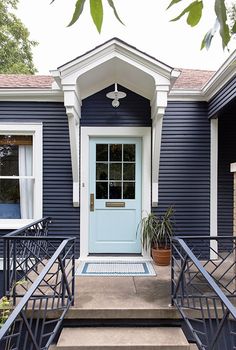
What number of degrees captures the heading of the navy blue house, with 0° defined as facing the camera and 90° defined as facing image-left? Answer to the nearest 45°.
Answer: approximately 0°

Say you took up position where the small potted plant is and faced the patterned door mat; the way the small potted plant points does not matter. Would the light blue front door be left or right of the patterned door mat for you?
right

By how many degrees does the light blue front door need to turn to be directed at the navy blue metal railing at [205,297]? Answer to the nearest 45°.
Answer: approximately 45° to its left

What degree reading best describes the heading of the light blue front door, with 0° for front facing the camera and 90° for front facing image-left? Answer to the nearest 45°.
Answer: approximately 0°
